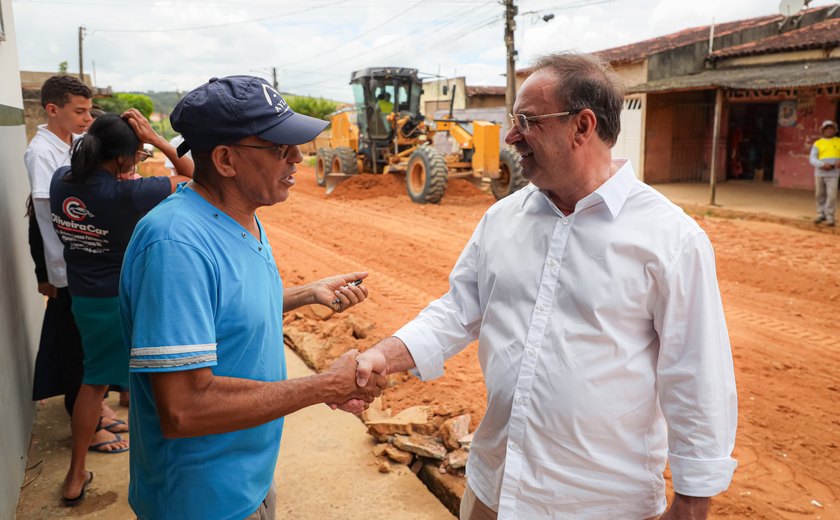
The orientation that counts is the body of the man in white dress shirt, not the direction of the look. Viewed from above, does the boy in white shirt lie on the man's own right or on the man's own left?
on the man's own right

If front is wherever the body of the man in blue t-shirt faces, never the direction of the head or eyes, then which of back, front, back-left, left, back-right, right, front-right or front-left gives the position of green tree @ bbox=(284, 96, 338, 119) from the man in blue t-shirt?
left

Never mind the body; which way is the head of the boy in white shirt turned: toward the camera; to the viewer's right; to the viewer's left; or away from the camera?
to the viewer's right

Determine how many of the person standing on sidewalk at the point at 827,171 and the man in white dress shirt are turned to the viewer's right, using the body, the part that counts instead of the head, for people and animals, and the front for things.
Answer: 0

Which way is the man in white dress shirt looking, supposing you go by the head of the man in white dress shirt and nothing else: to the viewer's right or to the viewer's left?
to the viewer's left

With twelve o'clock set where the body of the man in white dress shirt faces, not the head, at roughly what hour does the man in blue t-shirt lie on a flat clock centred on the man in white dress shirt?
The man in blue t-shirt is roughly at 1 o'clock from the man in white dress shirt.

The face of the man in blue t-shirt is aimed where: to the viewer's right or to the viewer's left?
to the viewer's right

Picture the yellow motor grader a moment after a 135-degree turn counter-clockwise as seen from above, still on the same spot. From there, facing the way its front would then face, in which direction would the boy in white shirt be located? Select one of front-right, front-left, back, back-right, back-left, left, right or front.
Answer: back

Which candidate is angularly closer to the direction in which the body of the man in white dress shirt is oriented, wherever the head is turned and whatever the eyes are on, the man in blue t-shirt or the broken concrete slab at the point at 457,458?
the man in blue t-shirt

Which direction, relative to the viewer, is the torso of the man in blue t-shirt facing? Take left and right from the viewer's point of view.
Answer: facing to the right of the viewer

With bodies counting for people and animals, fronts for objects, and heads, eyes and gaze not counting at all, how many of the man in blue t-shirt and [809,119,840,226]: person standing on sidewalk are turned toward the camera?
1

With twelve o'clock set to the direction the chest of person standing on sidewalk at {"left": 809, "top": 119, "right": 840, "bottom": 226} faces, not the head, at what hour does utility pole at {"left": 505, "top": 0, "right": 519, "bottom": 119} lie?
The utility pole is roughly at 4 o'clock from the person standing on sidewalk.

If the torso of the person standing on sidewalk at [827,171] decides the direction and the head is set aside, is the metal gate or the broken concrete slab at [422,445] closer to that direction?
the broken concrete slab

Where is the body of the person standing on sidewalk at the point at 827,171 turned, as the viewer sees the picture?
toward the camera
